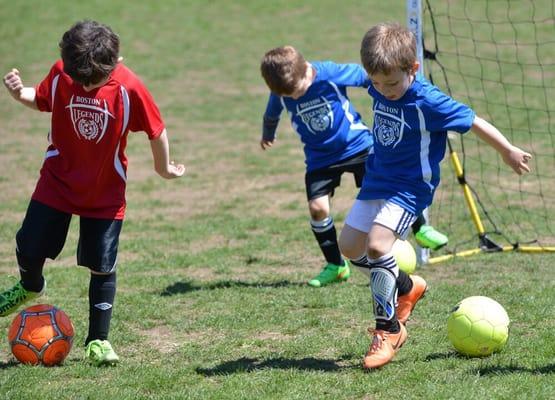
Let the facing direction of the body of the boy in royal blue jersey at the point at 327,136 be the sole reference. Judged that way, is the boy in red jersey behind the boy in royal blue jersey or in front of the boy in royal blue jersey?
in front

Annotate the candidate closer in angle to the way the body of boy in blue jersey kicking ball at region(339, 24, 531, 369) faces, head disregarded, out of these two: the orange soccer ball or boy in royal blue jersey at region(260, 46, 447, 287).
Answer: the orange soccer ball

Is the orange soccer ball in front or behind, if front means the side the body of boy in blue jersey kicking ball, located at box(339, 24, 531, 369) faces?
in front

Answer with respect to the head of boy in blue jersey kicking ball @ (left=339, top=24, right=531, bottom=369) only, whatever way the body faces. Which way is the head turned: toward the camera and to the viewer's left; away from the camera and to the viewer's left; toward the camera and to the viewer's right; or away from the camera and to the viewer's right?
toward the camera and to the viewer's left

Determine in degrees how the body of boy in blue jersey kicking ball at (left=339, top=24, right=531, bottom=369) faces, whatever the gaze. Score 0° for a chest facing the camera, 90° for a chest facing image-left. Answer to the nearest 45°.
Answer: approximately 45°

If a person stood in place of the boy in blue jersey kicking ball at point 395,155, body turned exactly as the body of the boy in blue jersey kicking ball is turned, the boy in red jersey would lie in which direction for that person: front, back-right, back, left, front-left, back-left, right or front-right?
front-right

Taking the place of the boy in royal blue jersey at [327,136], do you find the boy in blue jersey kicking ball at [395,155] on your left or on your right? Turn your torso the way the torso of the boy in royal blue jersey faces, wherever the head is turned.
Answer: on your left

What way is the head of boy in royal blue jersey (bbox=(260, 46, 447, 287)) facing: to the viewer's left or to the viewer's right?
to the viewer's left

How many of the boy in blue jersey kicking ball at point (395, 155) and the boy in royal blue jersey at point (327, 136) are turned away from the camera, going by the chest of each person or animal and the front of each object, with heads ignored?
0
